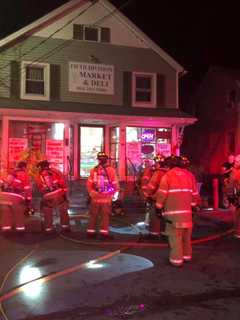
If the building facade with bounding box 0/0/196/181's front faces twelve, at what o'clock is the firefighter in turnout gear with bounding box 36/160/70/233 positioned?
The firefighter in turnout gear is roughly at 12 o'clock from the building facade.

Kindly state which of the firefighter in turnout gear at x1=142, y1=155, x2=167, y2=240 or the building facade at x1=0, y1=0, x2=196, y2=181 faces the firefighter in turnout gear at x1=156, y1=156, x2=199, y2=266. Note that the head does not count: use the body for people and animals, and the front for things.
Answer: the building facade

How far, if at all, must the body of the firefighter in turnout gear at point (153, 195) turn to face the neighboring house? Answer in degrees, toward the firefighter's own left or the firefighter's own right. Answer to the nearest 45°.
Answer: approximately 90° to the firefighter's own right

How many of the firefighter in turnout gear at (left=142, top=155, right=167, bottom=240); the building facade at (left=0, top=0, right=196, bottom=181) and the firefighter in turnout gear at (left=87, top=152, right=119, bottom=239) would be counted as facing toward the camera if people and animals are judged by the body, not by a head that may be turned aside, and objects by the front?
2

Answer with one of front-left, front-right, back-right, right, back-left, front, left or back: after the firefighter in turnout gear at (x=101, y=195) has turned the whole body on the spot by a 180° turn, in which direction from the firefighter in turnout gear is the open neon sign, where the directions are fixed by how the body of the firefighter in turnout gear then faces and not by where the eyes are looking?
front

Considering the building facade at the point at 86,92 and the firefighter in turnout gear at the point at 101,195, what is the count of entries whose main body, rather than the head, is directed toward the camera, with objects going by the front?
2

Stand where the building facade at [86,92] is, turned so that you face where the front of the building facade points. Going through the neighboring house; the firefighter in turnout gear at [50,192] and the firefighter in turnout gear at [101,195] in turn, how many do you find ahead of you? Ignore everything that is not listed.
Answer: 2

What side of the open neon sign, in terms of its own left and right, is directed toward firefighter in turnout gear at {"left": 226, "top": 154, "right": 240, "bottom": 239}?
front

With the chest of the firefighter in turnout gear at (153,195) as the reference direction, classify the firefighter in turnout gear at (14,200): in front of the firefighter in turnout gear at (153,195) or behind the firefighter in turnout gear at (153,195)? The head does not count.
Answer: in front

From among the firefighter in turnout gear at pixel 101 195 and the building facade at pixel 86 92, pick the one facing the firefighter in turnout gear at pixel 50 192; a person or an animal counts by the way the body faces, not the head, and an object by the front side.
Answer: the building facade

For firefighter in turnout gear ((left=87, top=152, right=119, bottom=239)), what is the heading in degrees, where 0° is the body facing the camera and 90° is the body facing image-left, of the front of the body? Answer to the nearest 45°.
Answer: approximately 0°

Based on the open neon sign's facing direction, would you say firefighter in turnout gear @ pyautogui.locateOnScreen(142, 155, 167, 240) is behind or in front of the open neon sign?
in front
